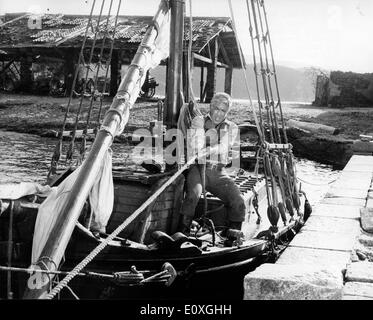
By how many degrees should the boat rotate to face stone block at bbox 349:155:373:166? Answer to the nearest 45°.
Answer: approximately 180°

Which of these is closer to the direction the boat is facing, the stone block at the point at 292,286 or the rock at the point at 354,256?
the stone block

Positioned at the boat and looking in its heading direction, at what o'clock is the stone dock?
The stone dock is roughly at 8 o'clock from the boat.

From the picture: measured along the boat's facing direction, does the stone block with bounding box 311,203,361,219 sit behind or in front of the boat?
behind

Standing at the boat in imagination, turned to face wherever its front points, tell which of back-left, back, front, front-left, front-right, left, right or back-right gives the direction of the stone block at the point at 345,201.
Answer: back

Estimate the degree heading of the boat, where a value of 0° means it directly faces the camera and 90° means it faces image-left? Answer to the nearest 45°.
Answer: approximately 45°

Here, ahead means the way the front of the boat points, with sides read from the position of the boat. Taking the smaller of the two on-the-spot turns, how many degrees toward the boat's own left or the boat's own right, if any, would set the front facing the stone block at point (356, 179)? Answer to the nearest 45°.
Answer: approximately 180°

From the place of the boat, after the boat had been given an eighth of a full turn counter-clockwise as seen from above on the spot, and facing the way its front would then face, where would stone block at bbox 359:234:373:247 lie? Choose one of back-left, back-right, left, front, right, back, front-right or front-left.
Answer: left

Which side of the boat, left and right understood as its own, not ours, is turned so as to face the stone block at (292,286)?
left

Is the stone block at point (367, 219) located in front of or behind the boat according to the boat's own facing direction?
behind

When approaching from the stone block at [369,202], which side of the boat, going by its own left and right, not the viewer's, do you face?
back
